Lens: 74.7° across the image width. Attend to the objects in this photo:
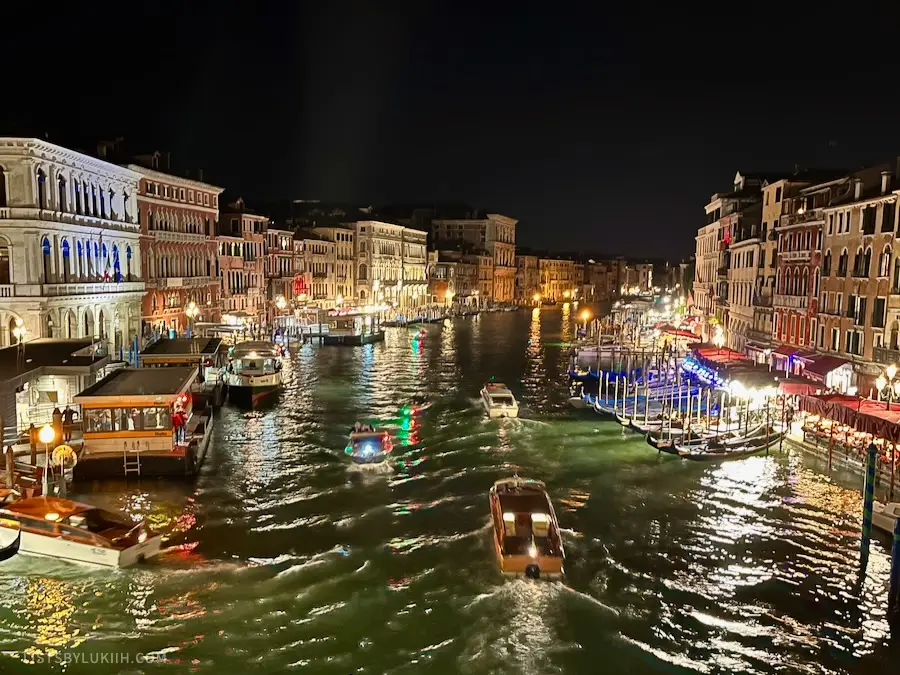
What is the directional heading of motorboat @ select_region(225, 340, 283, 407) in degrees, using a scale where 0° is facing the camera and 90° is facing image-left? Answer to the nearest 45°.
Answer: approximately 0°

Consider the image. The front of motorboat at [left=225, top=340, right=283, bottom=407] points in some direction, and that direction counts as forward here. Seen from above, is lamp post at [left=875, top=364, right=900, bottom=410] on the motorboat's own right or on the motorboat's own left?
on the motorboat's own left

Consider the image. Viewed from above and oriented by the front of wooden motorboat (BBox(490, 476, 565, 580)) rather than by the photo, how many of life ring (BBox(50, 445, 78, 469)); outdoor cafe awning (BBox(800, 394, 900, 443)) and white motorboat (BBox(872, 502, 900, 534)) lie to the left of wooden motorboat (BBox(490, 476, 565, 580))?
1

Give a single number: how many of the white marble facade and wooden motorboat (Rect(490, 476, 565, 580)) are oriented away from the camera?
1

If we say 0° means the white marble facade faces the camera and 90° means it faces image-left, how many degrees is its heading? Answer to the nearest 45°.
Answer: approximately 315°

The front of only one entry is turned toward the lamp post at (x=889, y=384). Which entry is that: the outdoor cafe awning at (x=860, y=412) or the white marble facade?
the white marble facade

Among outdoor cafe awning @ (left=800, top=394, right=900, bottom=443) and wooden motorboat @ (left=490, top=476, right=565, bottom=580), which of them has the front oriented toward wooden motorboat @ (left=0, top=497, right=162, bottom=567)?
the outdoor cafe awning

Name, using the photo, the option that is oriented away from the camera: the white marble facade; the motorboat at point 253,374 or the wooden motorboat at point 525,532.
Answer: the wooden motorboat

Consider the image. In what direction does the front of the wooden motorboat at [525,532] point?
away from the camera

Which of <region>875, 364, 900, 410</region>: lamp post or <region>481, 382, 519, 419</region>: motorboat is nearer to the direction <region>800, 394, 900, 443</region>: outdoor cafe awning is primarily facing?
the motorboat

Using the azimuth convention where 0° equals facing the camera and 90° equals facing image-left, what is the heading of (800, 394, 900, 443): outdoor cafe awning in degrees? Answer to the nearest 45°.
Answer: approximately 45°
